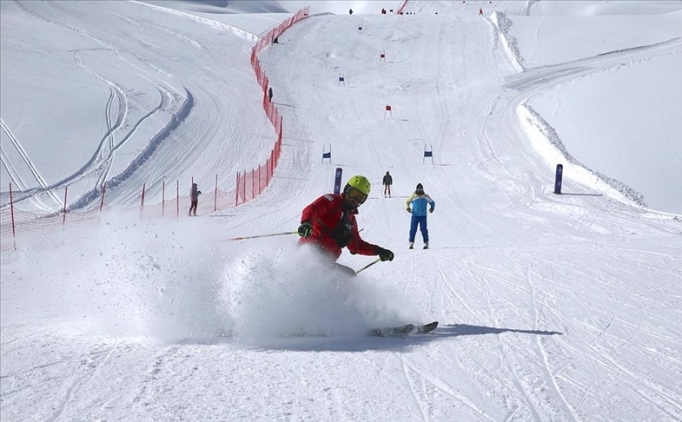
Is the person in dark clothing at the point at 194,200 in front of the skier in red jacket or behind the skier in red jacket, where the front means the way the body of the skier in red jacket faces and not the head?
behind

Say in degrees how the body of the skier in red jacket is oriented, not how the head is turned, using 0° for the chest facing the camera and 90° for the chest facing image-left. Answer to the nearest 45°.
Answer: approximately 315°
